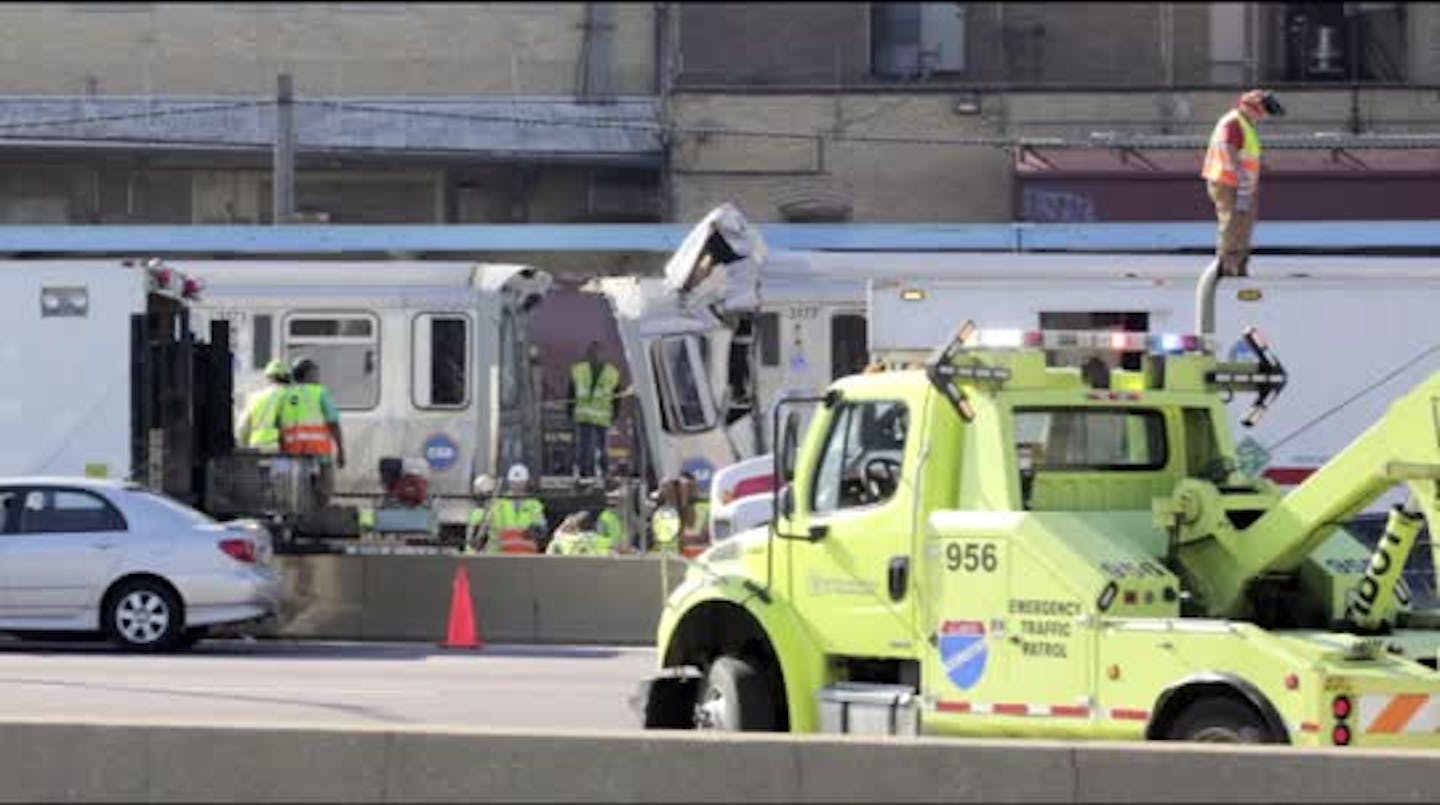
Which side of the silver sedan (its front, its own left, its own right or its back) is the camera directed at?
left

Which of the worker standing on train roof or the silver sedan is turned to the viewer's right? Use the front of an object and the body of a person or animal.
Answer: the worker standing on train roof

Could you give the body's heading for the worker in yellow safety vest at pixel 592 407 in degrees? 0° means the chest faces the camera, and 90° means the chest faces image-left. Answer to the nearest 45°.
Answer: approximately 0°

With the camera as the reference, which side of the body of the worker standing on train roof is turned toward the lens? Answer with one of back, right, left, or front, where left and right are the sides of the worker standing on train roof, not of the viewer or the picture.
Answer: right

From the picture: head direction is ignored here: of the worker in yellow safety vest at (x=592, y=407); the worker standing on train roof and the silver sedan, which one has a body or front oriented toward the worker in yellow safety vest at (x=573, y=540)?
the worker in yellow safety vest at (x=592, y=407)

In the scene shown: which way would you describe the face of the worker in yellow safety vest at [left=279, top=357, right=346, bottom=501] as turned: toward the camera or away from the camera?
away from the camera

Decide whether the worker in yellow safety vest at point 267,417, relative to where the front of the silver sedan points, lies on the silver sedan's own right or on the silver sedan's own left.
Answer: on the silver sedan's own right
